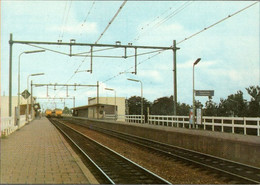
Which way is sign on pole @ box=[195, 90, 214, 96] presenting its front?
toward the camera

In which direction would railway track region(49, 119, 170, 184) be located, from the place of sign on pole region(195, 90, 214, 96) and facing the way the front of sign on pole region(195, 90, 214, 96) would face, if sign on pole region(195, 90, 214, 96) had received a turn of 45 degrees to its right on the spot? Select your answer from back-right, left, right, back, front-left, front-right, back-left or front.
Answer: front-left

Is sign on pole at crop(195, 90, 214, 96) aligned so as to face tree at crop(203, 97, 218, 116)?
no

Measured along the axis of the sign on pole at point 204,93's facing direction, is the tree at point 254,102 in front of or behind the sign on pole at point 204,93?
behind

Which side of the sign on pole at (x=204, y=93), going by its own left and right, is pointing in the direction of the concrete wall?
front
